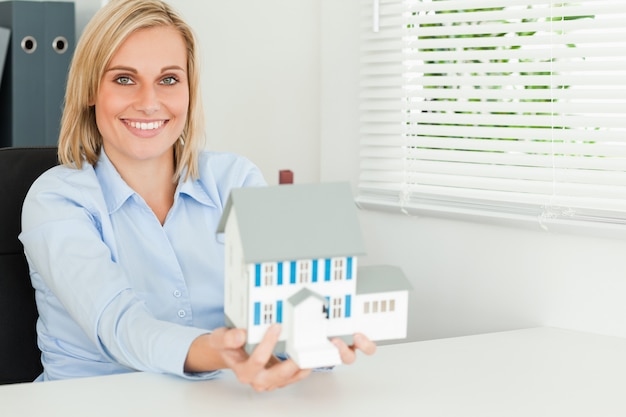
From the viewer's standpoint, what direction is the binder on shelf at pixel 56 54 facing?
toward the camera

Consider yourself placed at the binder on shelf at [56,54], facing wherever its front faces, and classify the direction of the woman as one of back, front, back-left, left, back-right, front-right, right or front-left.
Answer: front

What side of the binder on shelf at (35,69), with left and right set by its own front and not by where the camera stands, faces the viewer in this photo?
front

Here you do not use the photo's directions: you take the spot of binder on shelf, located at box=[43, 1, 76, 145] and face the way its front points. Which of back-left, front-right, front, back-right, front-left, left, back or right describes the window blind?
front-left

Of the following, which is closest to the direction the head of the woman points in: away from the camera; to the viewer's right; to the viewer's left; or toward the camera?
toward the camera

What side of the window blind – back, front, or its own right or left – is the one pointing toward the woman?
front

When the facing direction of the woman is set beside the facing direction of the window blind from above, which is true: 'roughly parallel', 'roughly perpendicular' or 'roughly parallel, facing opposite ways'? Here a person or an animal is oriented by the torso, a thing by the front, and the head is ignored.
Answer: roughly perpendicular

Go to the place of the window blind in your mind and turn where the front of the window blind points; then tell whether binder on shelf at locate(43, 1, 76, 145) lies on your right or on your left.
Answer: on your right

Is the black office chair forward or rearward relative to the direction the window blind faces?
forward

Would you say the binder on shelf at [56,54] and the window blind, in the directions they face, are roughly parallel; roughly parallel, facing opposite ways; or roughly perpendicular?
roughly perpendicular

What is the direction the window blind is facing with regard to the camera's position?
facing the viewer and to the left of the viewer

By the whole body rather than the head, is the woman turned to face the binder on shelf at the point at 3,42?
no

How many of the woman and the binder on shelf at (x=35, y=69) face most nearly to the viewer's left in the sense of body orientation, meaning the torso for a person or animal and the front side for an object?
0

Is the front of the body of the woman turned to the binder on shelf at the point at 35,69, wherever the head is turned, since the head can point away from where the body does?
no

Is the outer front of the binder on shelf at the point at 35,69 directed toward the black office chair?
yes
